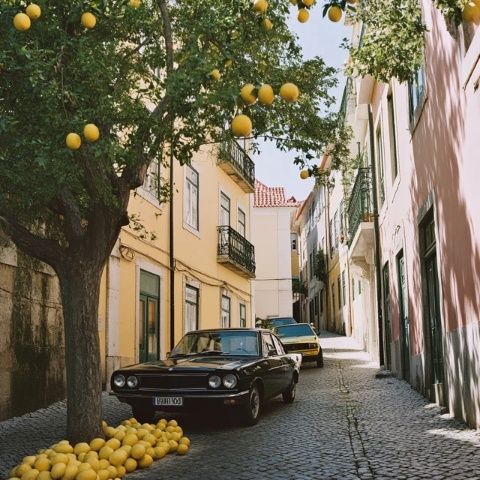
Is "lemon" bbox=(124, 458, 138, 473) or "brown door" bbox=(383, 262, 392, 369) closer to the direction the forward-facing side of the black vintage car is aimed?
the lemon

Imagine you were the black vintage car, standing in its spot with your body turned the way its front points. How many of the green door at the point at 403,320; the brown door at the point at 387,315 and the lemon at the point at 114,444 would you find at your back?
2

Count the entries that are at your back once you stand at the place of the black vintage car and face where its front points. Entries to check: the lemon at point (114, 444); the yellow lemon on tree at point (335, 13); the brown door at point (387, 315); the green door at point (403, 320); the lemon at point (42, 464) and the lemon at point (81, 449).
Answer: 2

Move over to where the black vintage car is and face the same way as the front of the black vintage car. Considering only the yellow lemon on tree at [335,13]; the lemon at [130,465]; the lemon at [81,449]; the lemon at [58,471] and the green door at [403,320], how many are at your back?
1

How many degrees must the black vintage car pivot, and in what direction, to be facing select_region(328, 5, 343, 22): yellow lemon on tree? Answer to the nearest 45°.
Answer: approximately 45° to its left

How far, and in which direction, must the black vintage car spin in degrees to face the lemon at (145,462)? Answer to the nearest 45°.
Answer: approximately 45° to its left

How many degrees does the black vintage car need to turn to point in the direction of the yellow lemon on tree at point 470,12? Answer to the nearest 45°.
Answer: approximately 45° to its left

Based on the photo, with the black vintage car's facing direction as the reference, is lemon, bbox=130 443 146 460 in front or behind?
in front

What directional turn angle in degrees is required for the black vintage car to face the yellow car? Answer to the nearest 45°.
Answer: approximately 135° to its right

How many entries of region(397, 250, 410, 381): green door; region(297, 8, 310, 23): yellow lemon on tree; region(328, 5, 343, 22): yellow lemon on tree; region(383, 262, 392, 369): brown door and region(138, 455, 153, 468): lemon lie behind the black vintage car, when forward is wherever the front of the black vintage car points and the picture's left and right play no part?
2

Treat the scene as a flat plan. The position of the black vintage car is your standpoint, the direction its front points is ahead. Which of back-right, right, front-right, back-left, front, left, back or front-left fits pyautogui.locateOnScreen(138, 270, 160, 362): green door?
back-right

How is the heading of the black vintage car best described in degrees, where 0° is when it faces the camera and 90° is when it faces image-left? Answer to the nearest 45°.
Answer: approximately 45°

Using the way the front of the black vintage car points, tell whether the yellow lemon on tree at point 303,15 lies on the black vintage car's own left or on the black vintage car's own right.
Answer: on the black vintage car's own left

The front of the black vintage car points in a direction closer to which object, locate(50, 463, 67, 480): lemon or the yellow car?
the lemon

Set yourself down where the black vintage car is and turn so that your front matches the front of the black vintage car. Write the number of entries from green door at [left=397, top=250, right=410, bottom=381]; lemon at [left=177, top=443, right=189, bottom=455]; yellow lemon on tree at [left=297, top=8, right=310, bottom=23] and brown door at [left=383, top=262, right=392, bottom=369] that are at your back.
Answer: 2

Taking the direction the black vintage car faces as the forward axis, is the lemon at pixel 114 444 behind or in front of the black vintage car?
in front
